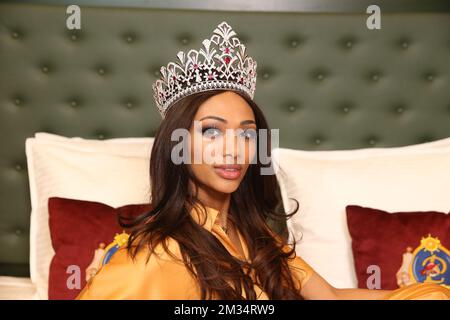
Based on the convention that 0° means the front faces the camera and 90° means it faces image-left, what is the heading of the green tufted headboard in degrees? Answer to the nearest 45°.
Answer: approximately 0°

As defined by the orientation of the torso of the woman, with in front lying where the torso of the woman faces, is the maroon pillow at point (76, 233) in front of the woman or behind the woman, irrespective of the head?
behind

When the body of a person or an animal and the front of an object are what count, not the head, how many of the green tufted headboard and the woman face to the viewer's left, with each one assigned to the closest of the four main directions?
0

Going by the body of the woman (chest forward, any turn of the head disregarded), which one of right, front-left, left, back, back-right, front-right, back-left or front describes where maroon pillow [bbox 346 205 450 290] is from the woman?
left

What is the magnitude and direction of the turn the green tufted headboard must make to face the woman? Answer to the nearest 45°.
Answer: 0° — it already faces them

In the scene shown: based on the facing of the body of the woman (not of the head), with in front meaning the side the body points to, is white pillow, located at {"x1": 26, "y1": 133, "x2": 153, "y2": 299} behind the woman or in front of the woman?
behind
